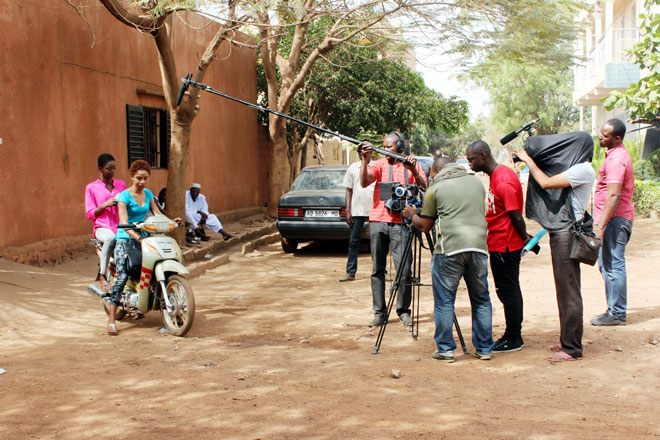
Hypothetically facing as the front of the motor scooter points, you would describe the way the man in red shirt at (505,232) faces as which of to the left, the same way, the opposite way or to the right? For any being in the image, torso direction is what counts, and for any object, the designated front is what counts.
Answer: the opposite way

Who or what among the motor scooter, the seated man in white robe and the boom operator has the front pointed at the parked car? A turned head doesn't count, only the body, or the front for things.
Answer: the seated man in white robe

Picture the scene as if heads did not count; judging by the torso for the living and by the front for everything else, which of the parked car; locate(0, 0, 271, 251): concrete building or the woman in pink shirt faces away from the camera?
the parked car

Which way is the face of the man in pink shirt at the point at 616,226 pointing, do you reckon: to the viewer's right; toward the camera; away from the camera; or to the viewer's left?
to the viewer's left

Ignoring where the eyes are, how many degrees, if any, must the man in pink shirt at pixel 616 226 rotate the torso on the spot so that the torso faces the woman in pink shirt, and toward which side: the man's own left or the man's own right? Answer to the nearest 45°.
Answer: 0° — they already face them

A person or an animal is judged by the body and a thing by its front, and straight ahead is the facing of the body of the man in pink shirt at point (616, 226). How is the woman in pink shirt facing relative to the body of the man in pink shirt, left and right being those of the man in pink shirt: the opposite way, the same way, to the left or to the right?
the opposite way

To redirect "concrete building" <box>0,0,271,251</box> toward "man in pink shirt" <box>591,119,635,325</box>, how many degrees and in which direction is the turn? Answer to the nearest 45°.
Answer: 0° — it already faces them

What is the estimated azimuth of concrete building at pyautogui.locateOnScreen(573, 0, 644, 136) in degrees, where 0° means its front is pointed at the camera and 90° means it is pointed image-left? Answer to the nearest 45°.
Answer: approximately 45°

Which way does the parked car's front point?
away from the camera

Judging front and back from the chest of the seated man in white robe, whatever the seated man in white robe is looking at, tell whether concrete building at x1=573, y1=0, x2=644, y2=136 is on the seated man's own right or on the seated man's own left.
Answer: on the seated man's own left

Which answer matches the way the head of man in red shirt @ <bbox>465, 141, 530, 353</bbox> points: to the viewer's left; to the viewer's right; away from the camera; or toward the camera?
to the viewer's left

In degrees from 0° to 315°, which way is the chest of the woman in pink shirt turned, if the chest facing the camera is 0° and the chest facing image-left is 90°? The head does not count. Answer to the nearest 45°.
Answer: approximately 315°

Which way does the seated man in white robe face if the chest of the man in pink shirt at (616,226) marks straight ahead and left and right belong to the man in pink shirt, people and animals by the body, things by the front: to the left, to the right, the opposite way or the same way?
the opposite way
